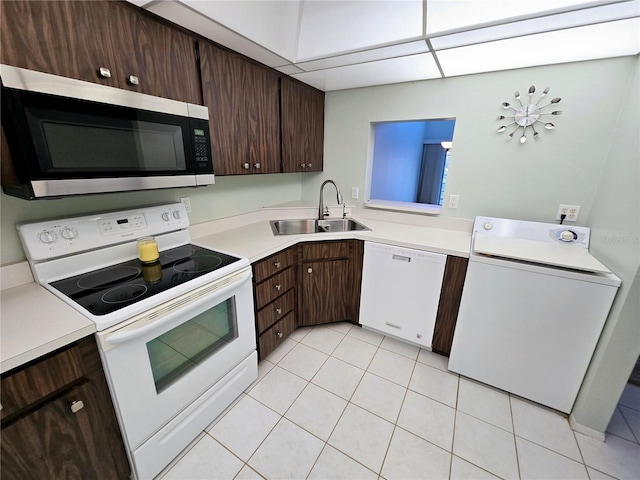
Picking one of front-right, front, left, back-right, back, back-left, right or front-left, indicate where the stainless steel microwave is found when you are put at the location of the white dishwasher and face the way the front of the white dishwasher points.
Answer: front

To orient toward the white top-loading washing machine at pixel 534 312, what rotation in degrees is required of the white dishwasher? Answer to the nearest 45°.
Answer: approximately 135° to its left

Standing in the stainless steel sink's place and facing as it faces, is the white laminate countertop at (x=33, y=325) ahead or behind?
ahead

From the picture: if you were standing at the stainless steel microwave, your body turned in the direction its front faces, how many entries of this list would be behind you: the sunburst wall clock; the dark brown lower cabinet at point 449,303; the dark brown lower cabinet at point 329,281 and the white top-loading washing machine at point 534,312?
0

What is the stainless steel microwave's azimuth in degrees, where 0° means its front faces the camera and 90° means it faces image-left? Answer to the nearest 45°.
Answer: approximately 315°

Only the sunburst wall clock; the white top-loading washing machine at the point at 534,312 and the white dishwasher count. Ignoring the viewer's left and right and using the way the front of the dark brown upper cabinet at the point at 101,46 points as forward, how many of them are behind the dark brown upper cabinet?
0

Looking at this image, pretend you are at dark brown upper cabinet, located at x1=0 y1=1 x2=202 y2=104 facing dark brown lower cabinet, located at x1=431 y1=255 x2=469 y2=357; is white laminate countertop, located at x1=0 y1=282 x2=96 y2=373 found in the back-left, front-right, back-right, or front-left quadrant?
back-right

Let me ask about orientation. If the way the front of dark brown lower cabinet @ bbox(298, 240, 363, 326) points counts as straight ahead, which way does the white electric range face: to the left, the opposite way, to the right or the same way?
to the left

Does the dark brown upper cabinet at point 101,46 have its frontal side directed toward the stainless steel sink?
no

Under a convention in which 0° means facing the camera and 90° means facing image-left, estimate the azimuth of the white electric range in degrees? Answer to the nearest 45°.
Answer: approximately 315°

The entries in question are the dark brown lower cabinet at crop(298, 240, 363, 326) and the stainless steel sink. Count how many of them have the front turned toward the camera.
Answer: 2

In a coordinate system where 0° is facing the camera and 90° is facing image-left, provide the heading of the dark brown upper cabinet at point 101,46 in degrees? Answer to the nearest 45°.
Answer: approximately 315°

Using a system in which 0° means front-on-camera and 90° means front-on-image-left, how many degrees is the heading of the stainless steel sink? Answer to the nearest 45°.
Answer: approximately 0°

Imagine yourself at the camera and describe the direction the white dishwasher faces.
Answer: facing the viewer and to the left of the viewer

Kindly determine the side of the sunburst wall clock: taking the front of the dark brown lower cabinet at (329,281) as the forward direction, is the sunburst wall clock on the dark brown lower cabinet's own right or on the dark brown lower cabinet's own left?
on the dark brown lower cabinet's own left

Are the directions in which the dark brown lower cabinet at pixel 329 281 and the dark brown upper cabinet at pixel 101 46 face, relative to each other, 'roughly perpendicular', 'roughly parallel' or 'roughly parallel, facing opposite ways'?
roughly perpendicular

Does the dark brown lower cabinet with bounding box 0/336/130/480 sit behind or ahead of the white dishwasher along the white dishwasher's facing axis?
ahead

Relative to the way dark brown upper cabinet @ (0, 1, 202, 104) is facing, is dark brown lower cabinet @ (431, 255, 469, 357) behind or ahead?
ahead

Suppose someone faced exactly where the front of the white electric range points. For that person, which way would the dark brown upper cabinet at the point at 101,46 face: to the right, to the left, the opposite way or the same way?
the same way

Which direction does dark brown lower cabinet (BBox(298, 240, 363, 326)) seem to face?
toward the camera
